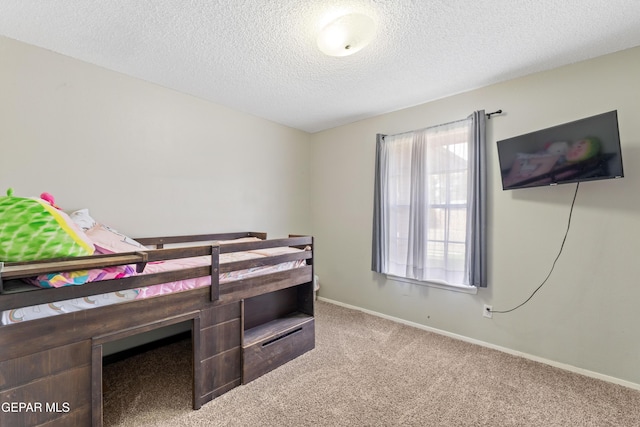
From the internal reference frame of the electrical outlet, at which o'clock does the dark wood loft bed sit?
The dark wood loft bed is roughly at 1 o'clock from the electrical outlet.

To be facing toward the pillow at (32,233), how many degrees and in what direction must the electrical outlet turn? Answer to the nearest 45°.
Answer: approximately 45° to its right

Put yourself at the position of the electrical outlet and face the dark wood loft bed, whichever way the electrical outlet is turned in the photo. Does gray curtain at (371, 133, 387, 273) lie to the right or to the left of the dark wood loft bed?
right
